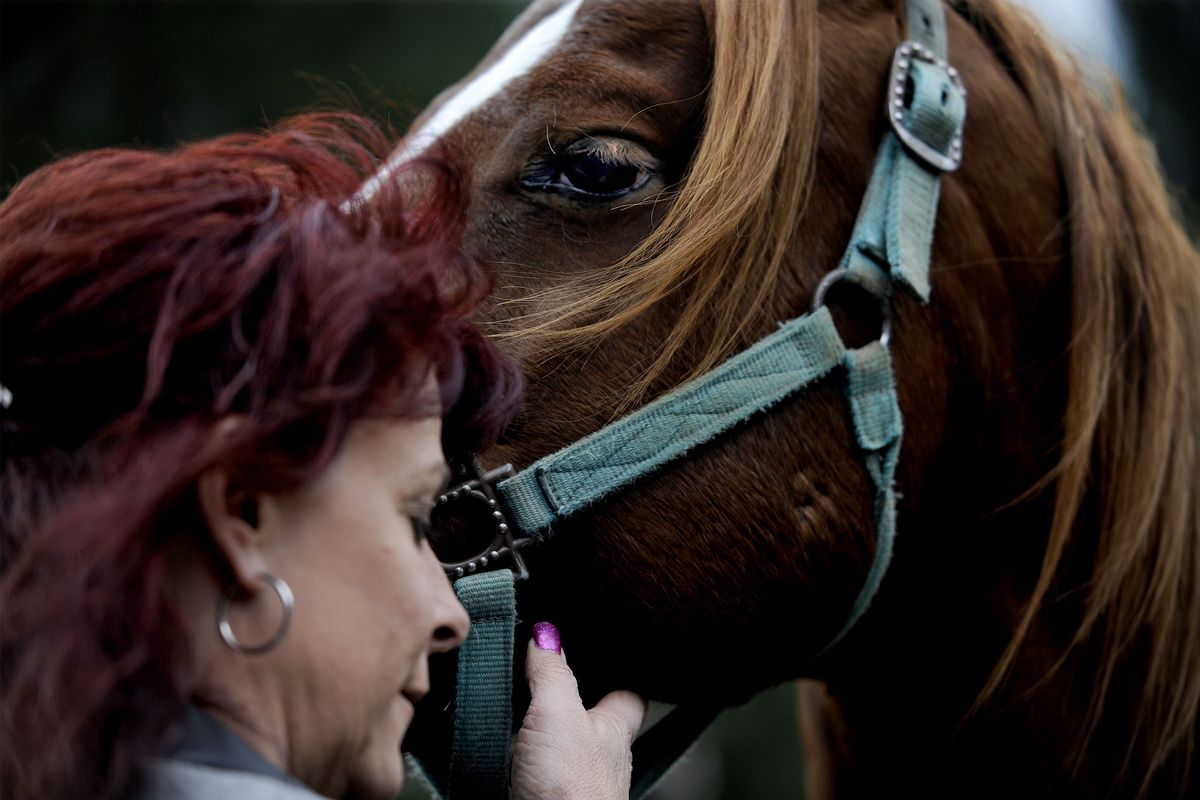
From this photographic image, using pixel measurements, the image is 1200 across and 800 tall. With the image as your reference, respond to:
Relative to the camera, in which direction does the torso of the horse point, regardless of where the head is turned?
to the viewer's left

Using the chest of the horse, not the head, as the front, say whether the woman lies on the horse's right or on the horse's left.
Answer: on the horse's left

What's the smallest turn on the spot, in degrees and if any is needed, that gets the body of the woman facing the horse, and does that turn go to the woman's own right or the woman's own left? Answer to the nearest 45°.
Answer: approximately 45° to the woman's own left

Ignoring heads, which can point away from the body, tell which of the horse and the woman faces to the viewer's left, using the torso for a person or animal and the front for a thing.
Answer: the horse

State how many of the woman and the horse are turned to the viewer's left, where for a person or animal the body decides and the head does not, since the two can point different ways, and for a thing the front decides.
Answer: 1

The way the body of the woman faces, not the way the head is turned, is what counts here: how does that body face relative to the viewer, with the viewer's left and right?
facing to the right of the viewer

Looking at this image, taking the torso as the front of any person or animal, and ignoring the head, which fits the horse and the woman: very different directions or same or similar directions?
very different directions

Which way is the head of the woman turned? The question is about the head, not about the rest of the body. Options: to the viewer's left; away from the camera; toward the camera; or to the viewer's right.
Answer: to the viewer's right
